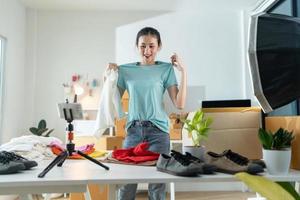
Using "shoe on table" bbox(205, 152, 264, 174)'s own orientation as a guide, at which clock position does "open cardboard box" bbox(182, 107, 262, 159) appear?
The open cardboard box is roughly at 9 o'clock from the shoe on table.

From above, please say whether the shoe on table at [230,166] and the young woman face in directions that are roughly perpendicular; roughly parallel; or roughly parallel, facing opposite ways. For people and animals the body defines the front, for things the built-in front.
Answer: roughly perpendicular

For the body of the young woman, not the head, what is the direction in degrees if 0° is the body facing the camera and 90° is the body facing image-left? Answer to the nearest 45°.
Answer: approximately 0°

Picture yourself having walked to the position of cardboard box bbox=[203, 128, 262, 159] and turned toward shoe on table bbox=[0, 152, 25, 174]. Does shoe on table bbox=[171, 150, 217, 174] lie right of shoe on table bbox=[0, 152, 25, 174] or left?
left

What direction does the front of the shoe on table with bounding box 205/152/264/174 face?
to the viewer's right

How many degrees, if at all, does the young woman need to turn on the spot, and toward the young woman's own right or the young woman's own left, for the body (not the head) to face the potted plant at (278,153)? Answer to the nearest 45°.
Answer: approximately 45° to the young woman's own left
